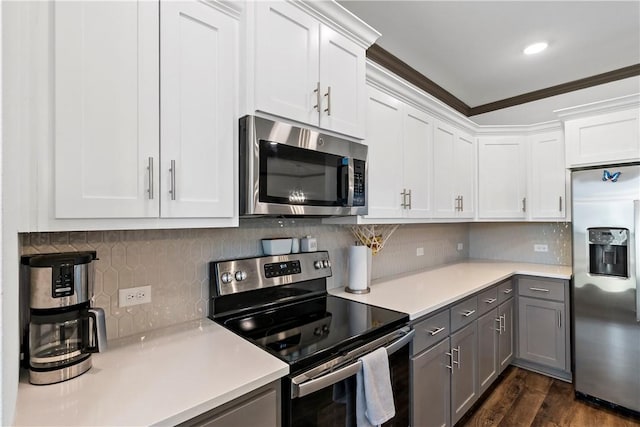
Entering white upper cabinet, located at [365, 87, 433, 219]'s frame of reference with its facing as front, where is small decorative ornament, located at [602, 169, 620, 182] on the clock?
The small decorative ornament is roughly at 10 o'clock from the white upper cabinet.

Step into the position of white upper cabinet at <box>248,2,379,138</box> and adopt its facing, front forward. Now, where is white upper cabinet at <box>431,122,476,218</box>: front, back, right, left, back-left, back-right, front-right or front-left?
left

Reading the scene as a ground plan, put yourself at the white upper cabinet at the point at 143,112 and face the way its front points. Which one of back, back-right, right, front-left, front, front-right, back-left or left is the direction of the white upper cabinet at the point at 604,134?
front-left

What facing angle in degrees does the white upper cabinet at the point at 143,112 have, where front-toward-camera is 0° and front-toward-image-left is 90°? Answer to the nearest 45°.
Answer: approximately 315°

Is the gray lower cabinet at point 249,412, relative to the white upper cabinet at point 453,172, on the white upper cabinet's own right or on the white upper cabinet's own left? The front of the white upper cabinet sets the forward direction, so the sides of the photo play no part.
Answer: on the white upper cabinet's own right

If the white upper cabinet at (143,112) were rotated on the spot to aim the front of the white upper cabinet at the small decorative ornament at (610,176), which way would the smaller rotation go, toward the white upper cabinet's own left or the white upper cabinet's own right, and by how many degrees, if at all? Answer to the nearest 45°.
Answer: approximately 45° to the white upper cabinet's own left

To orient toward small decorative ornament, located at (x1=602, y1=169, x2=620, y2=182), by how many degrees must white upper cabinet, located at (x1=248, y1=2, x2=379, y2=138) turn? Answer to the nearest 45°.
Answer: approximately 45° to its left
